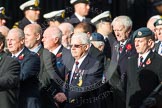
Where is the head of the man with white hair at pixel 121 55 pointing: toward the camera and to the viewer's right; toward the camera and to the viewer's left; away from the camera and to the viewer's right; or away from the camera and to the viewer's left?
toward the camera and to the viewer's left

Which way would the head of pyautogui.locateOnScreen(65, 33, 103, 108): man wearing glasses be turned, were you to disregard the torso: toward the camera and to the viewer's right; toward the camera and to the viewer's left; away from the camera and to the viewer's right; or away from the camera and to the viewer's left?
toward the camera and to the viewer's left

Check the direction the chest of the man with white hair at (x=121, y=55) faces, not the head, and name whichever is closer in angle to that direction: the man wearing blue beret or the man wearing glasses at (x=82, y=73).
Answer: the man wearing glasses

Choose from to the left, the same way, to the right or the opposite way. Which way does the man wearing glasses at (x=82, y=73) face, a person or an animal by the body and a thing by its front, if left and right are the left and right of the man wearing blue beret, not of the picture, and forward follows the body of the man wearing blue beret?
the same way

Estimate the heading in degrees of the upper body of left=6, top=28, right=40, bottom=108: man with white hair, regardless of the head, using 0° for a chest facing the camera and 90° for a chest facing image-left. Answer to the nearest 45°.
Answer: approximately 45°

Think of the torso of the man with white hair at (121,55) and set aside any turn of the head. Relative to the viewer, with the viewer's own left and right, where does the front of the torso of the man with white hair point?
facing the viewer and to the left of the viewer

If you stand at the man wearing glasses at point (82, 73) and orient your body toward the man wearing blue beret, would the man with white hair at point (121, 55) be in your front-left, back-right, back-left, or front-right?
front-left

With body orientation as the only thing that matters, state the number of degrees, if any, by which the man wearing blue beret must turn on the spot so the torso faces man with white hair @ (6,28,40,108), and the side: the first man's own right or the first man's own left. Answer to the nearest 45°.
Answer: approximately 45° to the first man's own right

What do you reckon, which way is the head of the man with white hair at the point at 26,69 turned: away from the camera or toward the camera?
toward the camera

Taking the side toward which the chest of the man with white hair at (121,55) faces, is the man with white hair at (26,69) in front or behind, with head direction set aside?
in front

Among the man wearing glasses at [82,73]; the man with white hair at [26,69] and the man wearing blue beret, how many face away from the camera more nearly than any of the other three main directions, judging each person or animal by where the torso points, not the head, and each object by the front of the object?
0

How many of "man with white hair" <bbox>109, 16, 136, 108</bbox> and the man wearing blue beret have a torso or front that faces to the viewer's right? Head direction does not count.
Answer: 0
